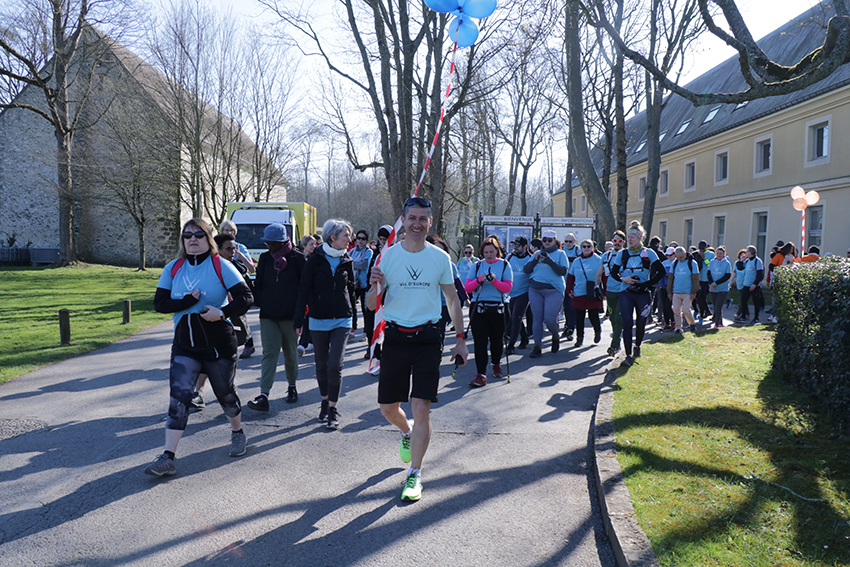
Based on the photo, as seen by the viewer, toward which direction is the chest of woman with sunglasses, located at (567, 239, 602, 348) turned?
toward the camera

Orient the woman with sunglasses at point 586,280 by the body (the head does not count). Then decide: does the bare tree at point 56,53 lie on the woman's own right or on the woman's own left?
on the woman's own right

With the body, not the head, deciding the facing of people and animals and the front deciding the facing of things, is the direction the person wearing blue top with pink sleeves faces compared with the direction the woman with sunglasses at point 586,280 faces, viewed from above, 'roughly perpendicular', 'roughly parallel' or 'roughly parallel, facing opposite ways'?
roughly parallel

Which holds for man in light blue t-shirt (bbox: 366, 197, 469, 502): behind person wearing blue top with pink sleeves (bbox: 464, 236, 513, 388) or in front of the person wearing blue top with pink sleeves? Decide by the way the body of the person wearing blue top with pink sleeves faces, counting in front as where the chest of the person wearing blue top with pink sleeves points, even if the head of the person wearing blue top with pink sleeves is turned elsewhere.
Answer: in front

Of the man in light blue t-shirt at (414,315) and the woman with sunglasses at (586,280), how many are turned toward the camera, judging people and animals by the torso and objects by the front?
2

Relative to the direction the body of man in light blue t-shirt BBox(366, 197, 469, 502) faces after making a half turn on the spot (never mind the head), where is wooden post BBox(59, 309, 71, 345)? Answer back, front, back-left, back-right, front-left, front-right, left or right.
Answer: front-left

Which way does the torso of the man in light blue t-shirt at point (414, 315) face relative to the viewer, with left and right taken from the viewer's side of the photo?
facing the viewer

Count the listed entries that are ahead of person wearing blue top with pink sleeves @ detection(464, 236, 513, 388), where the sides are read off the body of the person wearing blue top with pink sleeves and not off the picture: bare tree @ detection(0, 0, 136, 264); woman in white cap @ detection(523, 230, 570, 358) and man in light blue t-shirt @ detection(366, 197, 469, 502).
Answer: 1

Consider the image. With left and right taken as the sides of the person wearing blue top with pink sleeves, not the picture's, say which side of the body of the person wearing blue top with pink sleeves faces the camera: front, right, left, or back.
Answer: front

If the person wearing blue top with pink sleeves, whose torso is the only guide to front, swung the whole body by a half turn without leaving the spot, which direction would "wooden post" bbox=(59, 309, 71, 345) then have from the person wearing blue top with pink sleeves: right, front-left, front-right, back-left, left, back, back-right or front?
left

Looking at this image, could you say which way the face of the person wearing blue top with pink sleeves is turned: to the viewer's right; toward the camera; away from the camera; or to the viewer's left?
toward the camera
